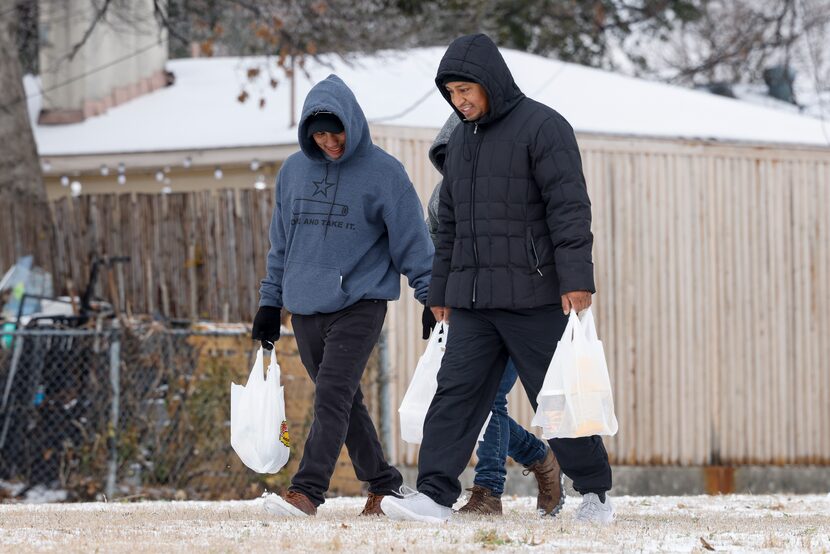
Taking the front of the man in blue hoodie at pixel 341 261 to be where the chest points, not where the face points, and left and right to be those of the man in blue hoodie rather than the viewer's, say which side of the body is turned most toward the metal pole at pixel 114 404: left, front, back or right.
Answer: right

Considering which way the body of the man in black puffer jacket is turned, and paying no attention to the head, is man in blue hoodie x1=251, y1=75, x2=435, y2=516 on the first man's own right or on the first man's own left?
on the first man's own right

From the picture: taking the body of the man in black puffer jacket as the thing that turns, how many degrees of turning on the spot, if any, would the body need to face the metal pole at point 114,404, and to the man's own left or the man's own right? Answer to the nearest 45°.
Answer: approximately 90° to the man's own right

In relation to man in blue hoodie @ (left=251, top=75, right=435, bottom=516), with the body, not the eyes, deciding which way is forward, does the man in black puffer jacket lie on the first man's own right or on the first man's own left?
on the first man's own left

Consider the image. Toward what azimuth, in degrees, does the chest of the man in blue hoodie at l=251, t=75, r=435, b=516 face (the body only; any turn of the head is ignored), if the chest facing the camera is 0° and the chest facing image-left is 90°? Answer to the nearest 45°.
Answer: approximately 45°

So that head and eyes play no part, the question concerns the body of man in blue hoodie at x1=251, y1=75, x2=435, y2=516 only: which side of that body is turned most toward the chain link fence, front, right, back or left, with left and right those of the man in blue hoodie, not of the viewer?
right

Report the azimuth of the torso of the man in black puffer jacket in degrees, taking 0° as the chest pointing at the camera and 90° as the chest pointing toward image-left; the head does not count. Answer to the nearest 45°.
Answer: approximately 45°

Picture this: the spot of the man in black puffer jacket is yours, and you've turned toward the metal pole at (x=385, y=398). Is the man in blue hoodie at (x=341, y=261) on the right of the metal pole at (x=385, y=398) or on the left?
left

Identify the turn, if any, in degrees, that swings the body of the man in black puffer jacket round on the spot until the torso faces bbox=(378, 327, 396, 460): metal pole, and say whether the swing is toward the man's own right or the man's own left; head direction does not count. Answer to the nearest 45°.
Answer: approximately 135° to the man's own right
